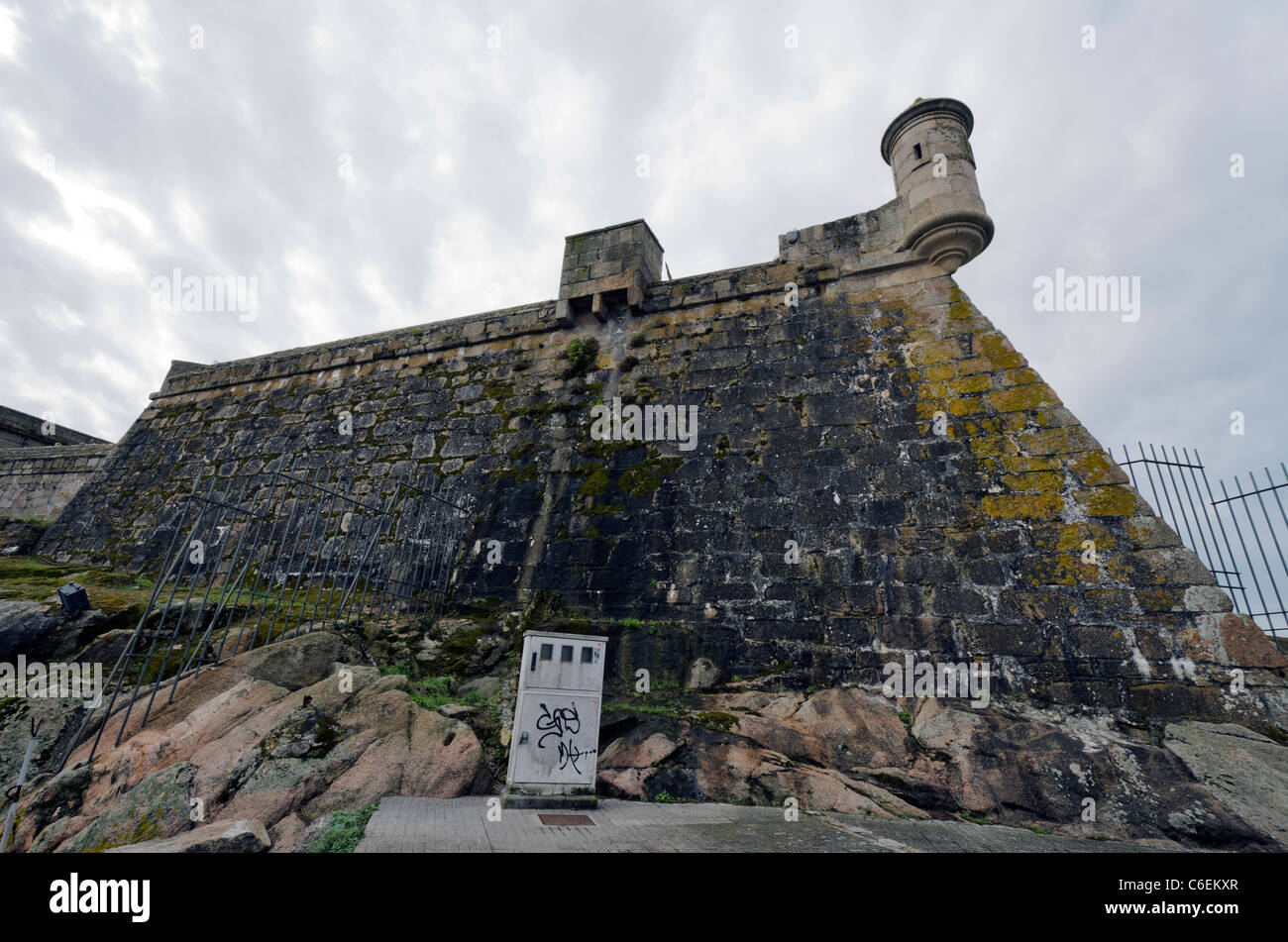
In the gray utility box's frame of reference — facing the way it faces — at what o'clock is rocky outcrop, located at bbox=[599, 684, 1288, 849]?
The rocky outcrop is roughly at 9 o'clock from the gray utility box.

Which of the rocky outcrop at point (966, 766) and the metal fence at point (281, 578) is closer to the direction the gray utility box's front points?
the rocky outcrop

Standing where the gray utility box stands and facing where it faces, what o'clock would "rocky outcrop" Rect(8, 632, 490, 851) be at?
The rocky outcrop is roughly at 3 o'clock from the gray utility box.

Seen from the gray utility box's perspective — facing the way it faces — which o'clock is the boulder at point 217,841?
The boulder is roughly at 2 o'clock from the gray utility box.

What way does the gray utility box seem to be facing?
toward the camera

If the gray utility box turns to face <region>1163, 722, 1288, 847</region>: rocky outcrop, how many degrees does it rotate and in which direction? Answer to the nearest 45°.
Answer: approximately 90° to its left

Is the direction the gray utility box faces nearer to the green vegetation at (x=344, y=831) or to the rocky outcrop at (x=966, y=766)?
the green vegetation

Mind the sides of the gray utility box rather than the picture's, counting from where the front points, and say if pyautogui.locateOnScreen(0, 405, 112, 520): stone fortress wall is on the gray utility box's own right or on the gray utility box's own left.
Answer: on the gray utility box's own right

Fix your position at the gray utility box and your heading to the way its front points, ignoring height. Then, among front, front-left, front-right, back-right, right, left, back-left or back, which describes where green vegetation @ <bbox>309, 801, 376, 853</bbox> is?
front-right

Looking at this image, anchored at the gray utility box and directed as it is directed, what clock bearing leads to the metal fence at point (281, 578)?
The metal fence is roughly at 4 o'clock from the gray utility box.

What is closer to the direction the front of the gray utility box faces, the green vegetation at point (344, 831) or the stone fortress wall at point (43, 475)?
the green vegetation
